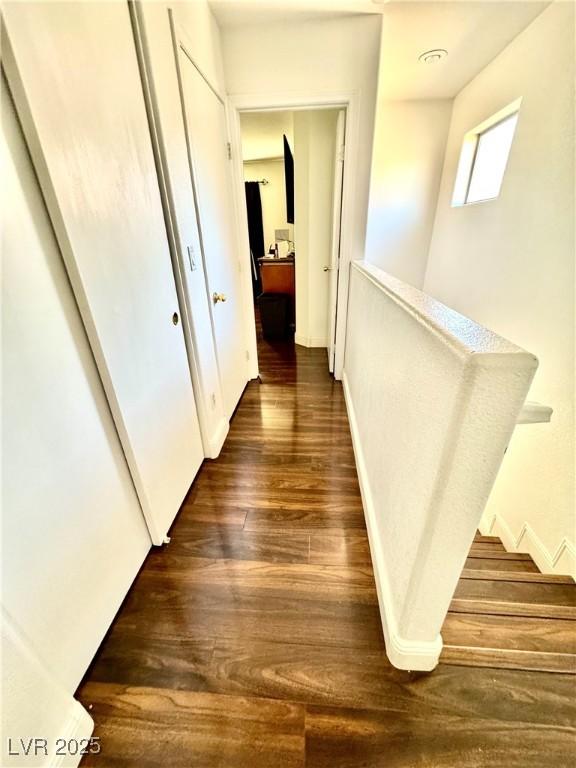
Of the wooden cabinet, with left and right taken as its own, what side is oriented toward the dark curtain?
right

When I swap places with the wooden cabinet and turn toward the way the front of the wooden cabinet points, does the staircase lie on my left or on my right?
on my left
